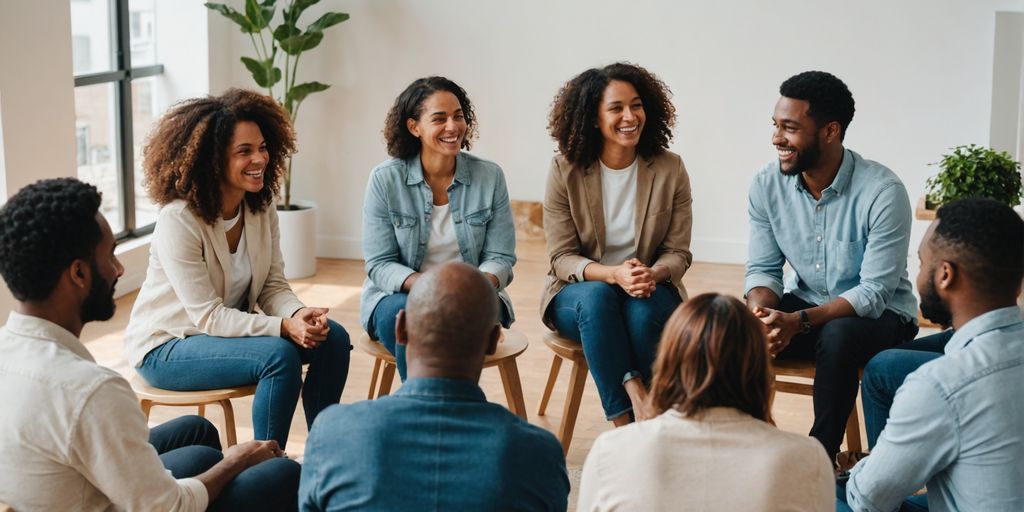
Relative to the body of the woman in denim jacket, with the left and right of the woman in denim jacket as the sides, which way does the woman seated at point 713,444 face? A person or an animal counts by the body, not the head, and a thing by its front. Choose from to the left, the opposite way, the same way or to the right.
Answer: the opposite way

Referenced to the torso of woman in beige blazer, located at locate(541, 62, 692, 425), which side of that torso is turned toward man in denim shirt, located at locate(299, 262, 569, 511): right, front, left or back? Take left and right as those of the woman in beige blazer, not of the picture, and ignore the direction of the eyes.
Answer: front

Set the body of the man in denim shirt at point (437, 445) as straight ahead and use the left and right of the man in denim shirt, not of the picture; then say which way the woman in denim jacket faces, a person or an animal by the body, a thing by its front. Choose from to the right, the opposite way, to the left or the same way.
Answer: the opposite way

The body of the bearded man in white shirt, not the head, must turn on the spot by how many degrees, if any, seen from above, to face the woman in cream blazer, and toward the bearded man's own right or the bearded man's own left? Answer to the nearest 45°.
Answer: approximately 45° to the bearded man's own left

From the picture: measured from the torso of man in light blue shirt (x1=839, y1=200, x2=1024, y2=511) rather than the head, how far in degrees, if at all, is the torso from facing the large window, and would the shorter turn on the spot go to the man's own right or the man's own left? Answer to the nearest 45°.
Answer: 0° — they already face it

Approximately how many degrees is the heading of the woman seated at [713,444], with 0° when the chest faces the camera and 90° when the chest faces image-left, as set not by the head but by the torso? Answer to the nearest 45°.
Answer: approximately 180°

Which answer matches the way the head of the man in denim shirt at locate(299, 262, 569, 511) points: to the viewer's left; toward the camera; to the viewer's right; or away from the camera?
away from the camera

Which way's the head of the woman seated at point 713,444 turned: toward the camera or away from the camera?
away from the camera

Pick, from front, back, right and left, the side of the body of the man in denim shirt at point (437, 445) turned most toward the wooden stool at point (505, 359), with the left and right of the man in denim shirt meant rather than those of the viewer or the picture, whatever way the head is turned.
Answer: front

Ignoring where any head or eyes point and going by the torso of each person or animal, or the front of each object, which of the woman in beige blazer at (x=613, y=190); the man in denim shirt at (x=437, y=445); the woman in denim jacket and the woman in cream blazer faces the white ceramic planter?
the man in denim shirt

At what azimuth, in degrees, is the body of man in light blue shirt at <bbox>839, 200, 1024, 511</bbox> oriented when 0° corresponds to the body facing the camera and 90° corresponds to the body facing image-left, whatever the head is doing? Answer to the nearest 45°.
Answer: approximately 135°

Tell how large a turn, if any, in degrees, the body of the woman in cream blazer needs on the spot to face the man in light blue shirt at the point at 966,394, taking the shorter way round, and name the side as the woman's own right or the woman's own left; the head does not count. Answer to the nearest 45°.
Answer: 0° — they already face them

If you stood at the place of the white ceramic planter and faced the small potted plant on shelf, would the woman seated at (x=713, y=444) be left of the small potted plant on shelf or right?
right

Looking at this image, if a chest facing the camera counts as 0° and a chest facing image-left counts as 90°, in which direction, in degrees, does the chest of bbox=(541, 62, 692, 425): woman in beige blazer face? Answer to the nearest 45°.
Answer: approximately 0°
